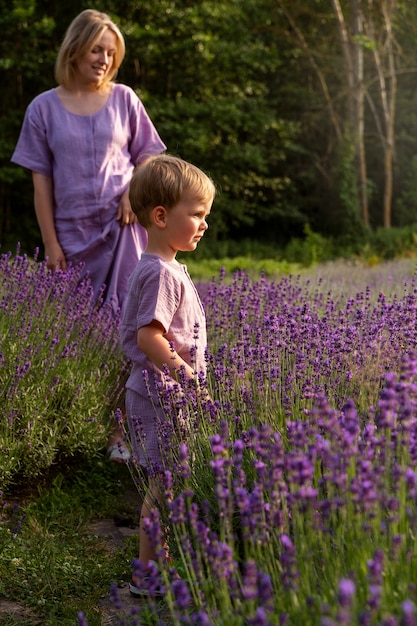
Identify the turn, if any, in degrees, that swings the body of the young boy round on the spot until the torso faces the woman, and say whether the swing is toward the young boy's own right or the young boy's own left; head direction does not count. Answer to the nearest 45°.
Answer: approximately 90° to the young boy's own left

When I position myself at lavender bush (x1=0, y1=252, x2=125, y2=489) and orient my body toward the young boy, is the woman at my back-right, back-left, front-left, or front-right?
back-left

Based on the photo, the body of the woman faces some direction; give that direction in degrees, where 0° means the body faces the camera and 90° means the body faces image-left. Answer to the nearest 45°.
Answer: approximately 0°

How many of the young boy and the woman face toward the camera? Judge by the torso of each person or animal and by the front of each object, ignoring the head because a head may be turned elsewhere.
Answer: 1

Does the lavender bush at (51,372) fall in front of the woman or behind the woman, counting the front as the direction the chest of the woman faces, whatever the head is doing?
in front

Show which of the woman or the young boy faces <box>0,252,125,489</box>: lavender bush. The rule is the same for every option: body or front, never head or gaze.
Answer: the woman

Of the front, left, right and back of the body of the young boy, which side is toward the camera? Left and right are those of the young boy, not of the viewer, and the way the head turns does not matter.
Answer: right

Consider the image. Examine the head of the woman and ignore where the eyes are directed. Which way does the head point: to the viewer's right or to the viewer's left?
to the viewer's right

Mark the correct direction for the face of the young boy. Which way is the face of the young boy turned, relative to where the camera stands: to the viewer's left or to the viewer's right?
to the viewer's right

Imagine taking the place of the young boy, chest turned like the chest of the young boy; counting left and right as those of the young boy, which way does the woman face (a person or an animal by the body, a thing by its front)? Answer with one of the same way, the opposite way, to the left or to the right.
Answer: to the right

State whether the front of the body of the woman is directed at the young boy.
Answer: yes
